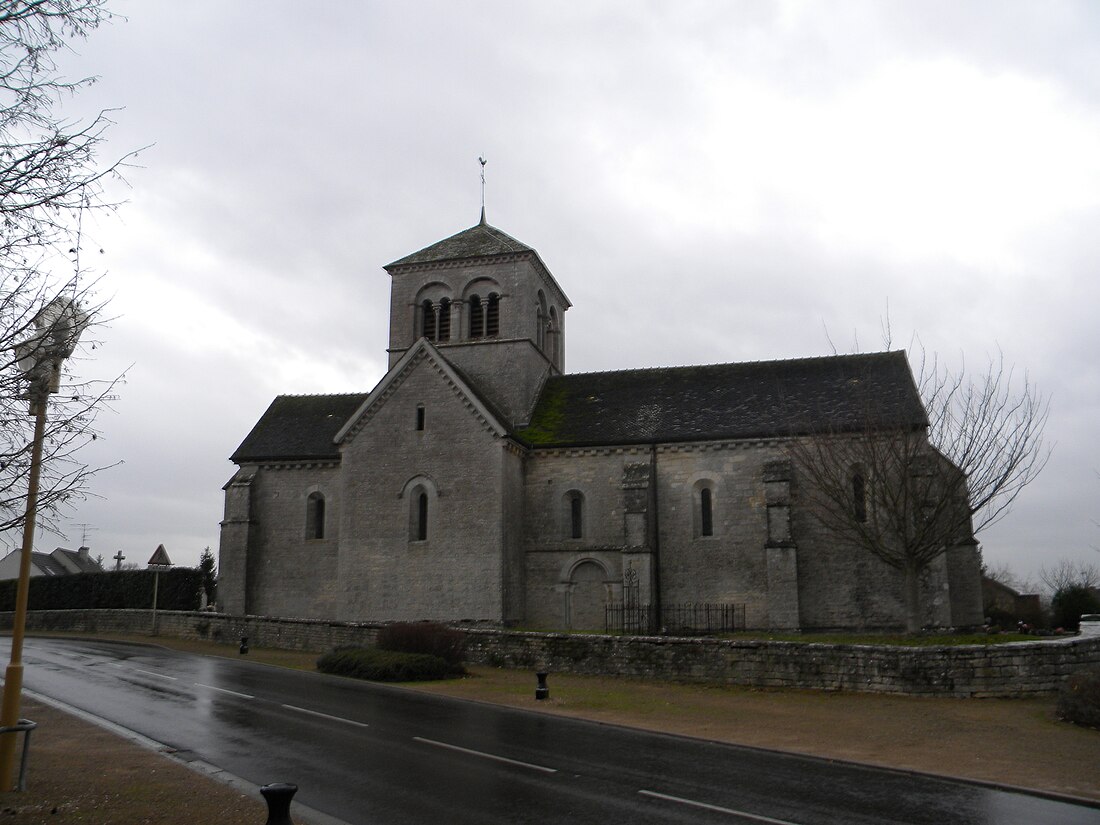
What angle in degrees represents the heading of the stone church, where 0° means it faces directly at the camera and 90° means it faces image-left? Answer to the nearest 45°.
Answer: approximately 0°

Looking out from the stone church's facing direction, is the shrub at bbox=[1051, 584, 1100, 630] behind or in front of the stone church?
in front

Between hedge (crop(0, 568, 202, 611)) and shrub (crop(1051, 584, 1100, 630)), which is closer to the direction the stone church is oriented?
the shrub

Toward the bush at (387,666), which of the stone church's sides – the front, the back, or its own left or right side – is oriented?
right

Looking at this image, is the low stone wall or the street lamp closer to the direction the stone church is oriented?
the low stone wall

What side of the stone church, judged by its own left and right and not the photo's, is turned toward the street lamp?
right
